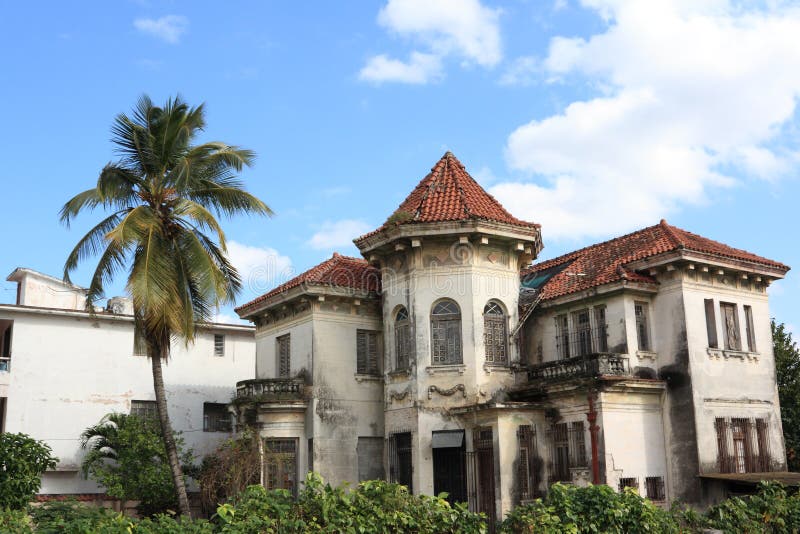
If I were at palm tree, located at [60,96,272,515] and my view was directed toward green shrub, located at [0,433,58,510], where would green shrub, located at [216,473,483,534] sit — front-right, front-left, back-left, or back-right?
back-left

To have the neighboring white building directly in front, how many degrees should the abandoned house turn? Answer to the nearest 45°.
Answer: approximately 135° to its right

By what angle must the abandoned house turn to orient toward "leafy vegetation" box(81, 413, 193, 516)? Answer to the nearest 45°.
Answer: approximately 90° to its right

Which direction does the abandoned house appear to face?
toward the camera

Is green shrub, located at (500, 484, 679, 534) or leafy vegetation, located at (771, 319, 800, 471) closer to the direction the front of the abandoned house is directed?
the green shrub

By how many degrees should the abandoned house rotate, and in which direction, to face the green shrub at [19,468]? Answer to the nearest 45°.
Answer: approximately 90° to its right

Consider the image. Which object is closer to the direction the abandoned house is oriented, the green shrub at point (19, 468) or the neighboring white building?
the green shrub

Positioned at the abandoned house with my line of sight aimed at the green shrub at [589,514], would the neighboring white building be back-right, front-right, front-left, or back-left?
back-right

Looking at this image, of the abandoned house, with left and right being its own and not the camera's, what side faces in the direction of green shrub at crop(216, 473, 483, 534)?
front

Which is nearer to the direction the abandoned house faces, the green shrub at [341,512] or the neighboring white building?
the green shrub

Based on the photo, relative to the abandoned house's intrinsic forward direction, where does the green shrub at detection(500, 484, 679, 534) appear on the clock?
The green shrub is roughly at 12 o'clock from the abandoned house.
